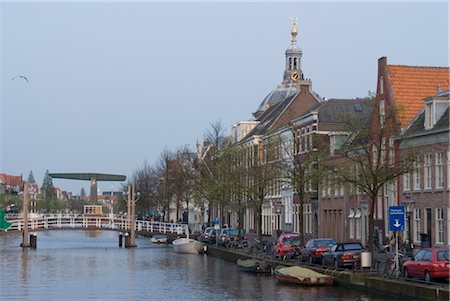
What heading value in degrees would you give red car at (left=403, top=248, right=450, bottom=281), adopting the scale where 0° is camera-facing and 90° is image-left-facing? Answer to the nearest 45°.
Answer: approximately 135°

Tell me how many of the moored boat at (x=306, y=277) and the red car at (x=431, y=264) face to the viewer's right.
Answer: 0

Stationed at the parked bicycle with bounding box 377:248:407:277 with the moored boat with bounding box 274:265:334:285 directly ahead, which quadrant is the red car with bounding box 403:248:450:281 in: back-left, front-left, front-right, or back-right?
back-left

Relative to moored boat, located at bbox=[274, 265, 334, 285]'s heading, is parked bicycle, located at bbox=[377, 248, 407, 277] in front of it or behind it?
behind

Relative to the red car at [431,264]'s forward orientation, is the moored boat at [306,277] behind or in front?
in front

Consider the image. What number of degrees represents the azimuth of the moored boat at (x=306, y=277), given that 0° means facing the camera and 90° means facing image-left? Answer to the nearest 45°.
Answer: approximately 90°
